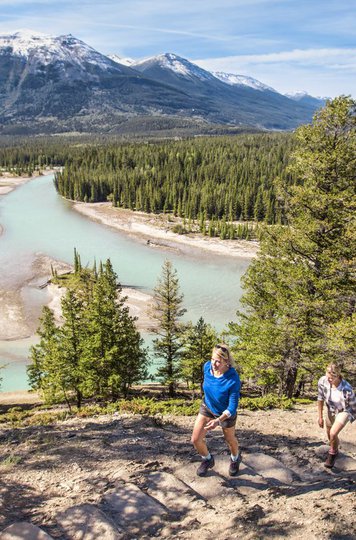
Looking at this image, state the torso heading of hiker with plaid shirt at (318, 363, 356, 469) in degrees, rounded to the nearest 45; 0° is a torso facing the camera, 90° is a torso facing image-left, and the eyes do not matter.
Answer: approximately 45°

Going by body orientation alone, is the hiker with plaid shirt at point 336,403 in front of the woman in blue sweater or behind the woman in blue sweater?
behind

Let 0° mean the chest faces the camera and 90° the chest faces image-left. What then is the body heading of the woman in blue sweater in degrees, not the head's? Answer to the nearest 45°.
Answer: approximately 45°

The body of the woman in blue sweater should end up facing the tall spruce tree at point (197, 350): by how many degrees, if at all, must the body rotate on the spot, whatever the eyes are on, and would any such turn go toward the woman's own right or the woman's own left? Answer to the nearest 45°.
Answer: approximately 135° to the woman's own right

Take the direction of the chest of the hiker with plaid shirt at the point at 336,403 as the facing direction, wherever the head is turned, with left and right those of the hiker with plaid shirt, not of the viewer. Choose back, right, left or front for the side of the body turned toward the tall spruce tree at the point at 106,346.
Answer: right
